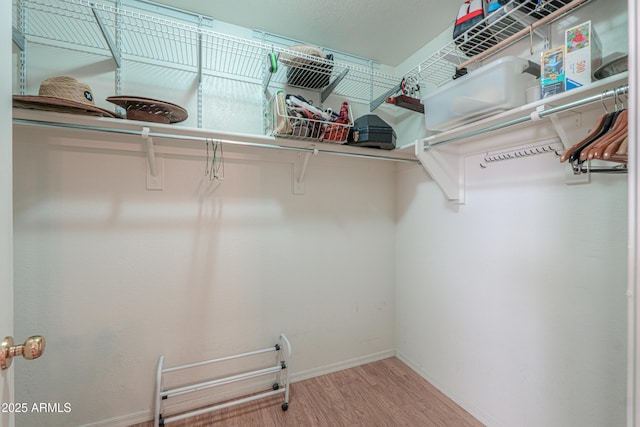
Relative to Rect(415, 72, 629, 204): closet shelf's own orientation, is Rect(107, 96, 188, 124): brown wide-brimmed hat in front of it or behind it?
in front

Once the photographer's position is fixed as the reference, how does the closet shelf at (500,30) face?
facing the viewer and to the left of the viewer

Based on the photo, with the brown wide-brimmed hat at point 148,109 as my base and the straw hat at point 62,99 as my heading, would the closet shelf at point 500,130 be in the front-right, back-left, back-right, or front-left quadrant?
back-left

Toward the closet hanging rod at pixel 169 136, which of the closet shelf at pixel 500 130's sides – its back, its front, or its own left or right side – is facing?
front

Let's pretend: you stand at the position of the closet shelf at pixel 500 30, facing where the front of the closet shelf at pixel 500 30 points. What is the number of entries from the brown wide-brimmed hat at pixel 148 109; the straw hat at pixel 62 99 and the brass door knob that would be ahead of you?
3

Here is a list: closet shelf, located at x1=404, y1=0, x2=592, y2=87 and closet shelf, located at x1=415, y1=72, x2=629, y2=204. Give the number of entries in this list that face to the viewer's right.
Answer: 0

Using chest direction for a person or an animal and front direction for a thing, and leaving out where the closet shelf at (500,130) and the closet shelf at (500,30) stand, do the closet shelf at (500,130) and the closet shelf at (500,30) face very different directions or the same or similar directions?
same or similar directions

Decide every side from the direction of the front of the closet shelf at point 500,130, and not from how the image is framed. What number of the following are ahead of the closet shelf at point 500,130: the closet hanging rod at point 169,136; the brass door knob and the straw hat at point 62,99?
3

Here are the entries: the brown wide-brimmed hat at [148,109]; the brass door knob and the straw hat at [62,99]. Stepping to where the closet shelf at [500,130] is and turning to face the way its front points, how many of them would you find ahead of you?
3

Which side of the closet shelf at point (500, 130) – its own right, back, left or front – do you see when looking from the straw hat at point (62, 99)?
front
